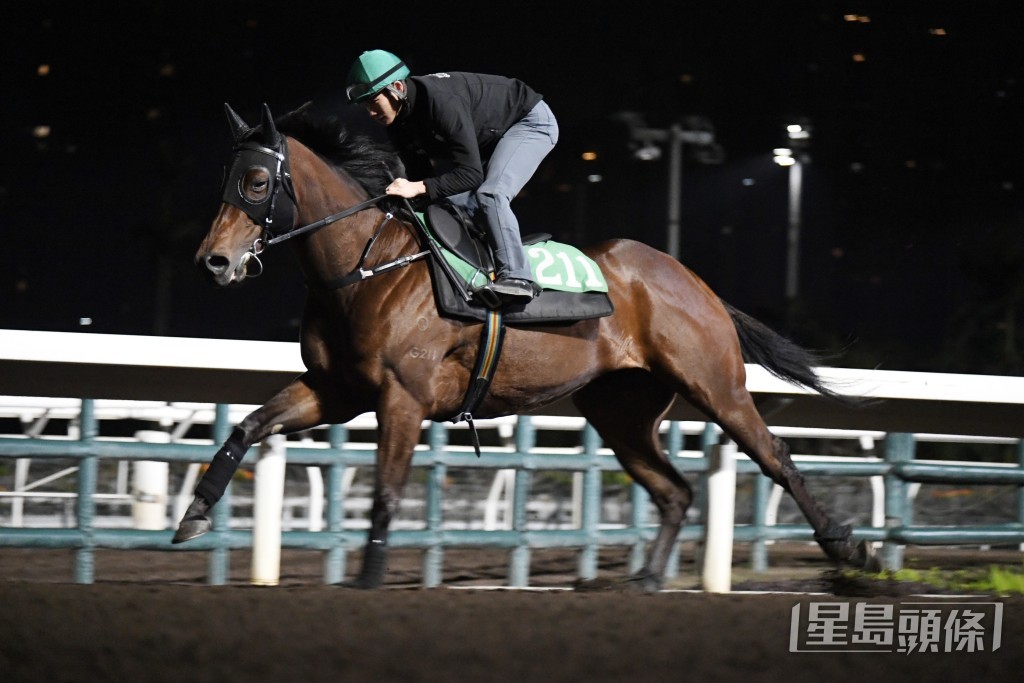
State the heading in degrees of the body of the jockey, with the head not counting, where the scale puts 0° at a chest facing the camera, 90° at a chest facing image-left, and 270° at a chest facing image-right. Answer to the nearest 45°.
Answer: approximately 90°

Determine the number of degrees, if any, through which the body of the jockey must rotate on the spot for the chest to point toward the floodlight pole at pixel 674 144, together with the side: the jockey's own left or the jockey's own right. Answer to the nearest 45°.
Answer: approximately 90° to the jockey's own right

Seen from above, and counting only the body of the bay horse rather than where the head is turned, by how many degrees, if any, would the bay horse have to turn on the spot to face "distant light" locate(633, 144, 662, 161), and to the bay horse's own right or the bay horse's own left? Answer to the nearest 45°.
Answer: approximately 90° to the bay horse's own right

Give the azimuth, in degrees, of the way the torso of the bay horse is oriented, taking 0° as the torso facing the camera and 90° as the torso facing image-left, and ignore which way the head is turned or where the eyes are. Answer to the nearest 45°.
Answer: approximately 90°
